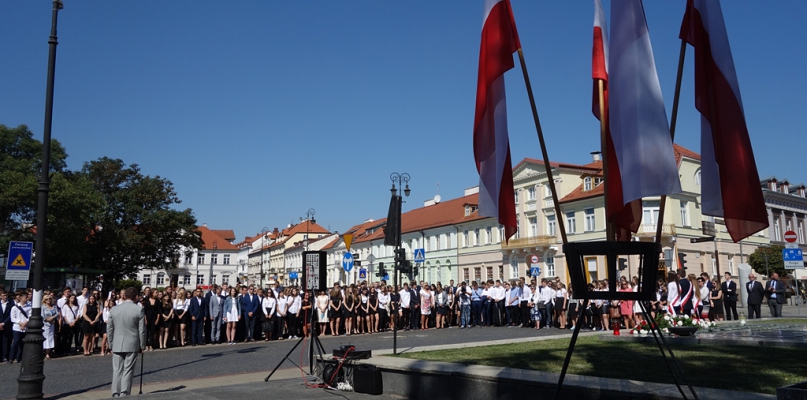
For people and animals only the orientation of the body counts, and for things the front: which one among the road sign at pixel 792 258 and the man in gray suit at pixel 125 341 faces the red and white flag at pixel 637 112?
the road sign

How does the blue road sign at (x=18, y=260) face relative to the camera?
toward the camera

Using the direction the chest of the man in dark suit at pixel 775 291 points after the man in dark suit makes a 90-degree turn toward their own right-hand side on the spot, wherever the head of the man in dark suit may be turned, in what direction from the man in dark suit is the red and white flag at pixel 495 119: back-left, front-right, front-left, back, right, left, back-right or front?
back-left

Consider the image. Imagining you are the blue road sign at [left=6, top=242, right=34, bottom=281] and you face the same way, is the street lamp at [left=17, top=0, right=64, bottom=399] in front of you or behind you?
in front

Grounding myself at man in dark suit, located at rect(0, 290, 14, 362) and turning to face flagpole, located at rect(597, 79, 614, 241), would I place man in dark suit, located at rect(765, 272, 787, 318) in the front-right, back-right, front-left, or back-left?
front-left

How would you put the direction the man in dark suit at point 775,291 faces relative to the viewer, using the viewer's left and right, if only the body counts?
facing the viewer and to the left of the viewer

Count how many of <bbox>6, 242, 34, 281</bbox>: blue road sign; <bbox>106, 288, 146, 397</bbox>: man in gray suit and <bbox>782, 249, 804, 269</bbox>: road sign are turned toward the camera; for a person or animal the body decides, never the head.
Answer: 2

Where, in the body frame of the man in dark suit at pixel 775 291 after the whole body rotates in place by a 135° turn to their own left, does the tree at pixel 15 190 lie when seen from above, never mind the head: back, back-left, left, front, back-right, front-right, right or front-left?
back

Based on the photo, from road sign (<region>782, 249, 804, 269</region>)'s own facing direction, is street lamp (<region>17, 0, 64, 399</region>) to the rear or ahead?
ahead

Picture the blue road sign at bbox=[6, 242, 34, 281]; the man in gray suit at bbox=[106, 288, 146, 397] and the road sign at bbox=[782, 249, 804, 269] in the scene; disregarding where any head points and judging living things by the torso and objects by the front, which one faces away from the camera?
the man in gray suit

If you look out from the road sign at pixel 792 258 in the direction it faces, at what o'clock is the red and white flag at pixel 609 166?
The red and white flag is roughly at 12 o'clock from the road sign.

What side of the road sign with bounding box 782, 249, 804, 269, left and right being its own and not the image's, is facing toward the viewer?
front

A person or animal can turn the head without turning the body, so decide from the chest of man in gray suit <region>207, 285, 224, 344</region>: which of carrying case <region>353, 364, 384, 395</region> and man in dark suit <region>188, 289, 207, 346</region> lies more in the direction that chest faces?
the carrying case

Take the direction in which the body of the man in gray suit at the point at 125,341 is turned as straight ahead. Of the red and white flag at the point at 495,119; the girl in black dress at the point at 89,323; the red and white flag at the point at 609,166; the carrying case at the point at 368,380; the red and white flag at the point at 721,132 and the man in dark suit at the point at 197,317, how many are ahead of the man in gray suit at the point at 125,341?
2

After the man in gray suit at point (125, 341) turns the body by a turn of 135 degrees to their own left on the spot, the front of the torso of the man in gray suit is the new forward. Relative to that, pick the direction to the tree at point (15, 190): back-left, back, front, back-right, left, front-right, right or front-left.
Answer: back-right

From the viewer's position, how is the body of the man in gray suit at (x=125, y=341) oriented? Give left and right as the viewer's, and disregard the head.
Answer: facing away from the viewer

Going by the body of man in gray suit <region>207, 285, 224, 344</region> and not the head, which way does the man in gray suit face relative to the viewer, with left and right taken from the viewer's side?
facing the viewer and to the right of the viewer
